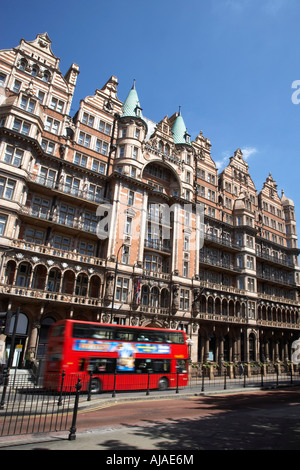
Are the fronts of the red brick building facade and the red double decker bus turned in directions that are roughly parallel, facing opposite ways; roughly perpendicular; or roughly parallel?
roughly perpendicular

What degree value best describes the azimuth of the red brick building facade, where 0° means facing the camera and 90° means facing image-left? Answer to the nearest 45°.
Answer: approximately 315°
